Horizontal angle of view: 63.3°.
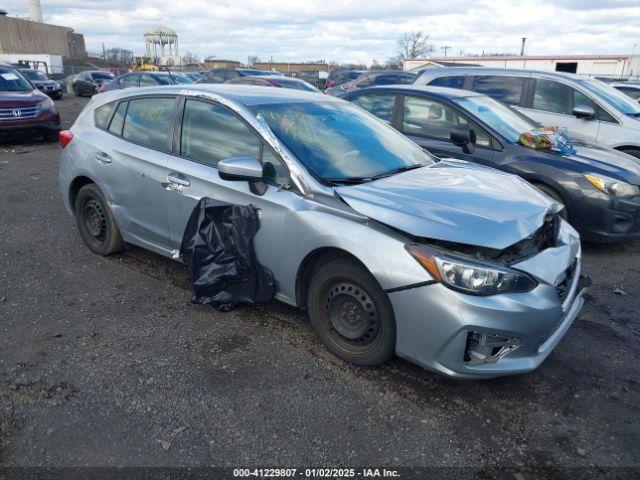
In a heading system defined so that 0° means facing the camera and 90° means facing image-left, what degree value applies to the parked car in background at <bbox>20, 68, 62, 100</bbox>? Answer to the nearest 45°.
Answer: approximately 315°

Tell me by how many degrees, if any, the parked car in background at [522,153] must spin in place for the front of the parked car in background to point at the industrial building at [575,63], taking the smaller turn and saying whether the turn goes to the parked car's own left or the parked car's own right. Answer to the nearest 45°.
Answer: approximately 135° to the parked car's own left

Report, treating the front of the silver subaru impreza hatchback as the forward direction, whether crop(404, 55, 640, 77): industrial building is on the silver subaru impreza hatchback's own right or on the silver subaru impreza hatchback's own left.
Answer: on the silver subaru impreza hatchback's own left

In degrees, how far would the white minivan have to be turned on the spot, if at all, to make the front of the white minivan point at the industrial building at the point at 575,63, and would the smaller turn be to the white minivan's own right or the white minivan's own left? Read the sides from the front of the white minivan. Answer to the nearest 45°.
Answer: approximately 135° to the white minivan's own left

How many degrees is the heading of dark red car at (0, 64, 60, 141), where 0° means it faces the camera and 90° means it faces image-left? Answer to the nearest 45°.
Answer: approximately 315°

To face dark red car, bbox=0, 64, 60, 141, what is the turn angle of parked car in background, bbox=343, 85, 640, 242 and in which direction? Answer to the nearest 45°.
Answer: approximately 135° to its right

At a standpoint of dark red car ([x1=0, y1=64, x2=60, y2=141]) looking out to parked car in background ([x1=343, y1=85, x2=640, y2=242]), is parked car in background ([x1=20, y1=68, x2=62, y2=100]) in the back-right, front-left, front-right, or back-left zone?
back-left

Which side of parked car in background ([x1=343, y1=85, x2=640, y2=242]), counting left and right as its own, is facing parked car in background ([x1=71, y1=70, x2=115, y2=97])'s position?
back
